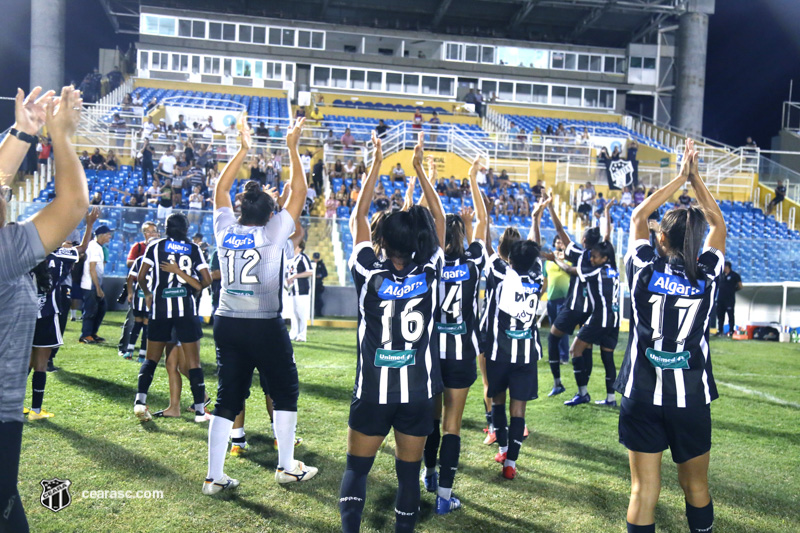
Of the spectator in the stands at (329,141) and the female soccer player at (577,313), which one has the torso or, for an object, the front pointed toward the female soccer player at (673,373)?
the spectator in the stands

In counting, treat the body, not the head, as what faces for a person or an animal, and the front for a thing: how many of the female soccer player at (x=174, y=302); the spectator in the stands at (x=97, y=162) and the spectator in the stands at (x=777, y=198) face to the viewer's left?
1

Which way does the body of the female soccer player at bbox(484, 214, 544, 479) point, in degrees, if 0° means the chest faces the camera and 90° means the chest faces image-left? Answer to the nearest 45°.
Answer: approximately 180°

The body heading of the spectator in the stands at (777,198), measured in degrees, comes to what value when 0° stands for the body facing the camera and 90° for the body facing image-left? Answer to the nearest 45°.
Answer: approximately 90°

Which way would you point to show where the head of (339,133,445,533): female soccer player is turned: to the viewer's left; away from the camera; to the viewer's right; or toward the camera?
away from the camera

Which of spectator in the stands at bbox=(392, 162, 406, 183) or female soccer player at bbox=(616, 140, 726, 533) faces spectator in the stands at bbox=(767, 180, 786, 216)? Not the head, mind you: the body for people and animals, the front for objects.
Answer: the female soccer player

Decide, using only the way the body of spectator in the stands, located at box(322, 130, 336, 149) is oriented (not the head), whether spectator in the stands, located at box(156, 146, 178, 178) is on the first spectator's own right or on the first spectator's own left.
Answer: on the first spectator's own right

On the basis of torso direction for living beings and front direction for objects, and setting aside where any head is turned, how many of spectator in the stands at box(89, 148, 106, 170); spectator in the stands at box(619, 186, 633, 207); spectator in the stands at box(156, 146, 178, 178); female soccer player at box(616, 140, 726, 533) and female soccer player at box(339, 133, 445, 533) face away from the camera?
2

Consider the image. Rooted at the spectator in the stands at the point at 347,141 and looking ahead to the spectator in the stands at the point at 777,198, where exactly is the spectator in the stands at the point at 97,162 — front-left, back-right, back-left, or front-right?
back-right

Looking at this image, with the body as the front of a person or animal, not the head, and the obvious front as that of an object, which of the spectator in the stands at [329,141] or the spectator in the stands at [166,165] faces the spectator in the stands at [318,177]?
the spectator in the stands at [329,141]

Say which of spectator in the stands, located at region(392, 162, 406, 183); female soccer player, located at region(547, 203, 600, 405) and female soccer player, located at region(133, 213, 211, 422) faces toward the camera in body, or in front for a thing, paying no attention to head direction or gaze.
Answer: the spectator in the stands

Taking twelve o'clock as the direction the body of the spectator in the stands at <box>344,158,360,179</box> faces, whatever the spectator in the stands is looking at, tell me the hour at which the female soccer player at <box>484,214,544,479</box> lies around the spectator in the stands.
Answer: The female soccer player is roughly at 12 o'clock from the spectator in the stands.

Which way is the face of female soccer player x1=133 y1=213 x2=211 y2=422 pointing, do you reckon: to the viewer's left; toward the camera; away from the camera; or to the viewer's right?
away from the camera

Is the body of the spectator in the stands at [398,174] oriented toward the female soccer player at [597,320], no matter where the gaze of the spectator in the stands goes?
yes

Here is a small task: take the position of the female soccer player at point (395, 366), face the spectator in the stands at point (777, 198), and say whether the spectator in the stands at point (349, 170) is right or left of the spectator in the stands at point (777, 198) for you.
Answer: left

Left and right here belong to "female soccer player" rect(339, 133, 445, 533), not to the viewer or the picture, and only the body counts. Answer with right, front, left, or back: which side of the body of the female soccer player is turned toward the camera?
back
